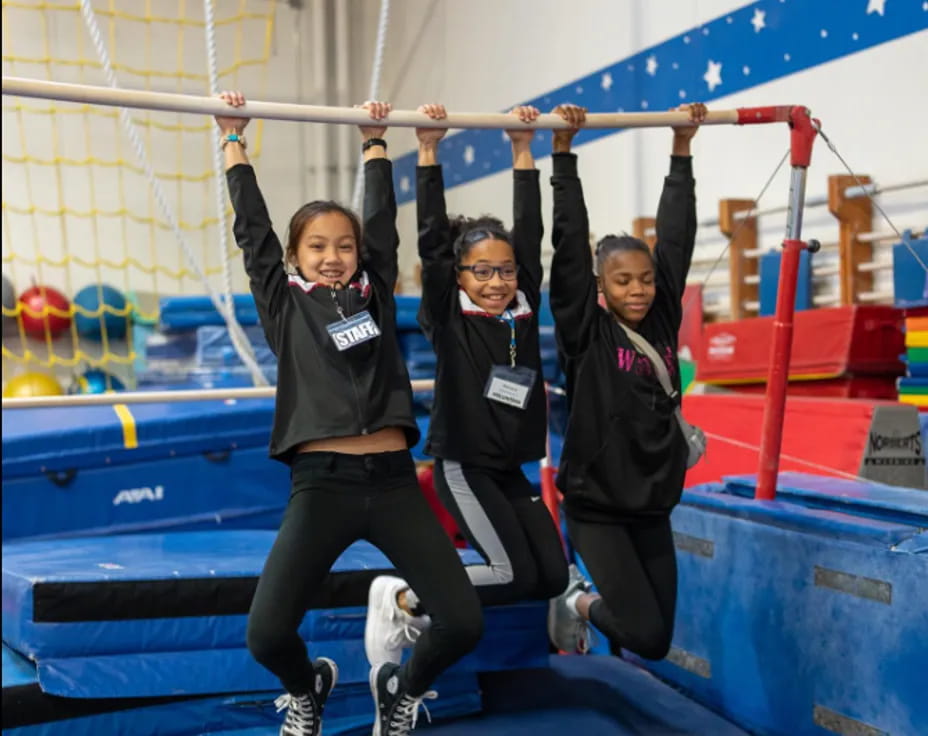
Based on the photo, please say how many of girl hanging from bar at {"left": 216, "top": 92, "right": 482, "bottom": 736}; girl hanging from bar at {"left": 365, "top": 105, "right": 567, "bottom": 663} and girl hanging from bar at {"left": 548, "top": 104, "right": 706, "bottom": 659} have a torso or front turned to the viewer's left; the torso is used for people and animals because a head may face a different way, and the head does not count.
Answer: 0

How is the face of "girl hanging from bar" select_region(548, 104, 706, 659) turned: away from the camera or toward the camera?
toward the camera

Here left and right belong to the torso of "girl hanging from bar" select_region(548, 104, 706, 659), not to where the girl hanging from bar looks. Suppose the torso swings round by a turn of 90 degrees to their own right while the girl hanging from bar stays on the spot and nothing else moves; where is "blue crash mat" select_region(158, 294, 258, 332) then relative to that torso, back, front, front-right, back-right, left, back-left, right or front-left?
right

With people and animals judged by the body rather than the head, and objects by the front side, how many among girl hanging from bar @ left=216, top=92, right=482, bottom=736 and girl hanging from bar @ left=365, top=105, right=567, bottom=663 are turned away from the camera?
0

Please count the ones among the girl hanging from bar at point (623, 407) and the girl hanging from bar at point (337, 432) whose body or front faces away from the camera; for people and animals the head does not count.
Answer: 0

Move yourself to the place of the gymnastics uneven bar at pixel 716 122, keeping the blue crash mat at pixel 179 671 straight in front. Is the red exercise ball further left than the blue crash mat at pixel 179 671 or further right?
right

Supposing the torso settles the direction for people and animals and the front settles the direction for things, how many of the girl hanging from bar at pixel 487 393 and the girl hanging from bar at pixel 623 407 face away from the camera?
0

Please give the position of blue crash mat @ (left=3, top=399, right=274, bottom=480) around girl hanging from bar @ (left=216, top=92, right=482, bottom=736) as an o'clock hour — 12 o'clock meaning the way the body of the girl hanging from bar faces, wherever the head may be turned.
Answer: The blue crash mat is roughly at 5 o'clock from the girl hanging from bar.

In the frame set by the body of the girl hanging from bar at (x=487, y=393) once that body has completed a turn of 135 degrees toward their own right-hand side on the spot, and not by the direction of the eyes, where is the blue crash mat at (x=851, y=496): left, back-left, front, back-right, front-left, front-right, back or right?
back

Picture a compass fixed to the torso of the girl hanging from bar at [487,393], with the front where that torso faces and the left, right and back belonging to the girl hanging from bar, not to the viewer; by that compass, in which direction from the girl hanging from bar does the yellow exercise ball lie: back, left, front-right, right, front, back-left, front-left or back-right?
back

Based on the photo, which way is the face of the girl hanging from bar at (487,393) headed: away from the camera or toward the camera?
toward the camera

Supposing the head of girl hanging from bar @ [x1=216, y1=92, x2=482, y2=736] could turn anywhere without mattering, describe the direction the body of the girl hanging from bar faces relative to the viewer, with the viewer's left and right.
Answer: facing the viewer

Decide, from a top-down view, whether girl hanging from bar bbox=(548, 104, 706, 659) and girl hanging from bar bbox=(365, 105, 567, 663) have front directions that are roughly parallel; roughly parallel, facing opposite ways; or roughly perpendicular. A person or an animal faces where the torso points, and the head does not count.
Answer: roughly parallel

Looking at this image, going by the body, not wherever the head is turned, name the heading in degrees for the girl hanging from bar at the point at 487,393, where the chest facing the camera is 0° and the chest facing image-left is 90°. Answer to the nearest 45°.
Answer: approximately 315°
